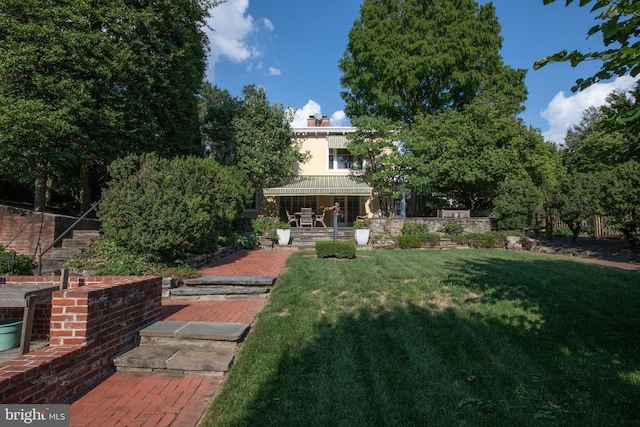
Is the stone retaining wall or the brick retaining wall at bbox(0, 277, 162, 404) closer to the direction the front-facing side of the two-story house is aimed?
the brick retaining wall

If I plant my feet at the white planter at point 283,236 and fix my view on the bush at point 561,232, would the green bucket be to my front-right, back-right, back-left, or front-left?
back-right

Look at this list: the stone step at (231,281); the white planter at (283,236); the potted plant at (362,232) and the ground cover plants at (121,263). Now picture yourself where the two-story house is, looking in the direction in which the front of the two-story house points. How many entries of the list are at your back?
0

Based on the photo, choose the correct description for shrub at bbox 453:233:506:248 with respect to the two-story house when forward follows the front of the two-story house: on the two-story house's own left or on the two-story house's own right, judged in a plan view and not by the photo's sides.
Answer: on the two-story house's own left

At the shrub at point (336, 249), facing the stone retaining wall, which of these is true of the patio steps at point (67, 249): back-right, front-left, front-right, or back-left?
back-left

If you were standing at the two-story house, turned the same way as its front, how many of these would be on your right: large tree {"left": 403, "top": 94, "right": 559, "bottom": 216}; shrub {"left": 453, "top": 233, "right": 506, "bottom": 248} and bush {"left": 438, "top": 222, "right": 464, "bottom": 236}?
0

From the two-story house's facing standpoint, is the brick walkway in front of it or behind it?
in front

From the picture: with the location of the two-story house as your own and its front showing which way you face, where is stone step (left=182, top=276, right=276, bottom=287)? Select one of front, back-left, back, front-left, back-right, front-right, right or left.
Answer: front

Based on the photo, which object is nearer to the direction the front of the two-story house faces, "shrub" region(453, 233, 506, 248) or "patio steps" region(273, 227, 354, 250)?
the patio steps

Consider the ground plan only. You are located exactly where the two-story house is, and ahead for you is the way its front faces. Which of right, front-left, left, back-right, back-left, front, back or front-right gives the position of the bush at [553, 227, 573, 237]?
left

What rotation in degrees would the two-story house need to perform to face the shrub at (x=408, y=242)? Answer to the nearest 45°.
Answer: approximately 45° to its left

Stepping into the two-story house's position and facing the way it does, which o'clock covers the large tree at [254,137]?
The large tree is roughly at 2 o'clock from the two-story house.

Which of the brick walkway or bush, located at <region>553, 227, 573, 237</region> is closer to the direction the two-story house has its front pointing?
the brick walkway

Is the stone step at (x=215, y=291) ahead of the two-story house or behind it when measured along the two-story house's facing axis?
ahead

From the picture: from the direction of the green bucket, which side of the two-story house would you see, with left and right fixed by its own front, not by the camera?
front

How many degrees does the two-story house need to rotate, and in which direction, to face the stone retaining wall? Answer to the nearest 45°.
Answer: approximately 45° to its left

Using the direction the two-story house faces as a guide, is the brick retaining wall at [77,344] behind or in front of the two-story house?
in front

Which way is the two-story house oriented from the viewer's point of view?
toward the camera

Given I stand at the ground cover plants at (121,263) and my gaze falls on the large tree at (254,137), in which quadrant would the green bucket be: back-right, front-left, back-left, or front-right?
back-right
